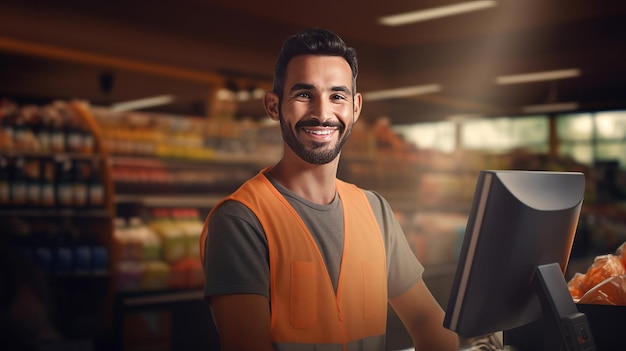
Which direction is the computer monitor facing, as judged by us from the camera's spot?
facing away from the viewer and to the left of the viewer

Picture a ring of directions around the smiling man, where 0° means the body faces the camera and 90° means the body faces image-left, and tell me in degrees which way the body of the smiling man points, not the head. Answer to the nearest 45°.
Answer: approximately 315°

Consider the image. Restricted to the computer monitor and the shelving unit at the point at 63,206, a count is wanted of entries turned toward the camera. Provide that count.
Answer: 1

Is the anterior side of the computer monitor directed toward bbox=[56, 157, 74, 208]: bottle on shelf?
yes

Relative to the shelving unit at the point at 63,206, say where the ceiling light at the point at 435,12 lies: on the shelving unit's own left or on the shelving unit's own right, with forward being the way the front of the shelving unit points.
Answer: on the shelving unit's own left

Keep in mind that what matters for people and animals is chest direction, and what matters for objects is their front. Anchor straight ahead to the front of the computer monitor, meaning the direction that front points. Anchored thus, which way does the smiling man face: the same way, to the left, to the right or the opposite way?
the opposite way

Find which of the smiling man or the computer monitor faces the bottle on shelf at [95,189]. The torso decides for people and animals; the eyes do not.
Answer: the computer monitor

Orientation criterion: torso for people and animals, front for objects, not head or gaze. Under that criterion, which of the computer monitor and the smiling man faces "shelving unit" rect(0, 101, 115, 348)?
the computer monitor

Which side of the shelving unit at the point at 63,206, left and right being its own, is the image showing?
front

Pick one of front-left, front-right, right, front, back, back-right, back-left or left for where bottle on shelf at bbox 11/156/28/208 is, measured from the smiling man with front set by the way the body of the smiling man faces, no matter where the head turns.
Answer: back

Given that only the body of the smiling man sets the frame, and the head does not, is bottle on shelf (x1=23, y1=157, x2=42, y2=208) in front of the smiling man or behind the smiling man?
behind

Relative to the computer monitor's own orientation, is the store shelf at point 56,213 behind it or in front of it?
in front

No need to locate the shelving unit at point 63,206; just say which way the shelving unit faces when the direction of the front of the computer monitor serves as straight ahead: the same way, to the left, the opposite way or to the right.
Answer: the opposite way

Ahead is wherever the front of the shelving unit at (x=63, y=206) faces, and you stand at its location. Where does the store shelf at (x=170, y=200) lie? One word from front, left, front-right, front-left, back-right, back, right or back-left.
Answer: left
